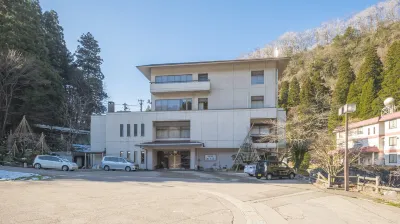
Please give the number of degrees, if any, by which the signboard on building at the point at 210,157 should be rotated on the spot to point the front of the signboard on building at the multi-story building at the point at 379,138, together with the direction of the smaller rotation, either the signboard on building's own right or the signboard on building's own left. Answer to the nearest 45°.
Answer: approximately 90° to the signboard on building's own left

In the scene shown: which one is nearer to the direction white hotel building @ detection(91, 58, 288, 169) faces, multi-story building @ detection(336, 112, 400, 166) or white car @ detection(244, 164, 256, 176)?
the white car

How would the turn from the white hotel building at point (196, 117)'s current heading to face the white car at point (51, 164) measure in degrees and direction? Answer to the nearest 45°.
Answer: approximately 45° to its right

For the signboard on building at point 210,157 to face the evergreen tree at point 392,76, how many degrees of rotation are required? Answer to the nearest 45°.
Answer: approximately 90° to its left

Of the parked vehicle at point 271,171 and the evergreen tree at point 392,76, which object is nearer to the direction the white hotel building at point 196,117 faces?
the parked vehicle

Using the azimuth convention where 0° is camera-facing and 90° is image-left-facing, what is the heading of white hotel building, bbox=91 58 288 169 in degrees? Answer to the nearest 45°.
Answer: approximately 0°

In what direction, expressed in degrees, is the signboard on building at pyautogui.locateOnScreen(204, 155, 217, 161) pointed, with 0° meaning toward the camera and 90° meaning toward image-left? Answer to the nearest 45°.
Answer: approximately 0°

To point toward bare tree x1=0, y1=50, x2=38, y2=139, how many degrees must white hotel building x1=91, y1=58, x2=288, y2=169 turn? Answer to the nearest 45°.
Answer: approximately 90° to its right
